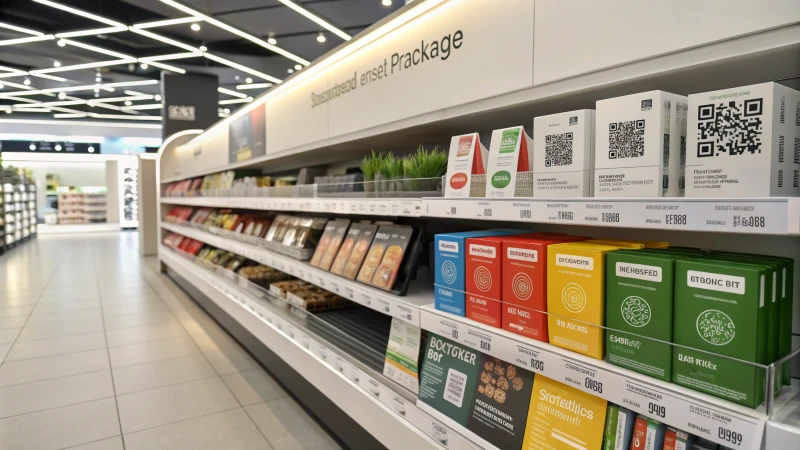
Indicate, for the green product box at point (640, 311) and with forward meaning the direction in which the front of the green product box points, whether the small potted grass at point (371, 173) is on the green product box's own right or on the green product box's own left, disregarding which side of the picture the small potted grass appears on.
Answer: on the green product box's own right

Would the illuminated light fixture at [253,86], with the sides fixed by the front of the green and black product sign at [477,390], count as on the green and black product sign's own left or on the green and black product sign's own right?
on the green and black product sign's own right

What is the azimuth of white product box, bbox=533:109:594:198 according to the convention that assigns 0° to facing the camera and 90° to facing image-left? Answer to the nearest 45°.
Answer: approximately 45°

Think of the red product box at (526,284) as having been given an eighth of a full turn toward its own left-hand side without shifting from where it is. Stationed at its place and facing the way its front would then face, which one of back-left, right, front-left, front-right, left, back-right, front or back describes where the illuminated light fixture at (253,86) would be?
back-right

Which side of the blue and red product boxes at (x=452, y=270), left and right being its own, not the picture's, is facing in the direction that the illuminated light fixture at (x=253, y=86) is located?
right

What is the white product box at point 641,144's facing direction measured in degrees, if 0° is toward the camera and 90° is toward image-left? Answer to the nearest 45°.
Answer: approximately 45°

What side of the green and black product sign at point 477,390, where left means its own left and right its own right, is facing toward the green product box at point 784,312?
left

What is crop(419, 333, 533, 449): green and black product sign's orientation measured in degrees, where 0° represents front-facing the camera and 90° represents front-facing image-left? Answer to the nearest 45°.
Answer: approximately 45°
